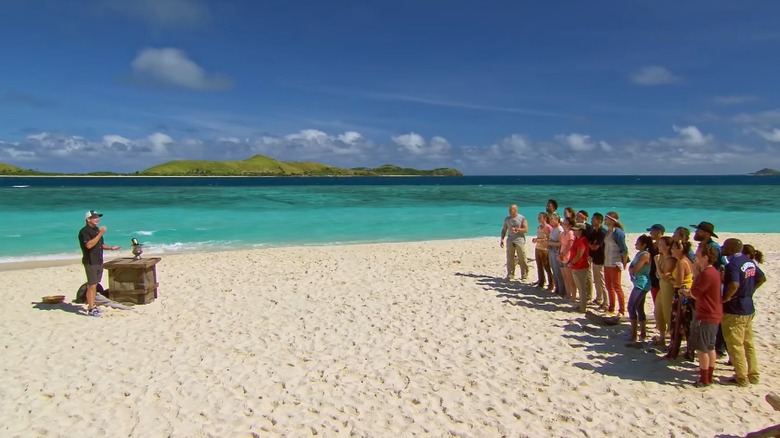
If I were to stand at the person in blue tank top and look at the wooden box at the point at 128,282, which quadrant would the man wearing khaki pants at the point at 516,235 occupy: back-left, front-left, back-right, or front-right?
front-right

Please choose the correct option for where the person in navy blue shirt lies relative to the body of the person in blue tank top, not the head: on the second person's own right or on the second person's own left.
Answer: on the second person's own left

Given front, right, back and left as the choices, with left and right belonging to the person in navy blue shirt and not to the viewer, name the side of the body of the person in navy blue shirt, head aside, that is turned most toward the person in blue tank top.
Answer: front

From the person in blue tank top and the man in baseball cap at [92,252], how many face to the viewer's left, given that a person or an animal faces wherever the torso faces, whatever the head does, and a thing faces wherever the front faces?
1

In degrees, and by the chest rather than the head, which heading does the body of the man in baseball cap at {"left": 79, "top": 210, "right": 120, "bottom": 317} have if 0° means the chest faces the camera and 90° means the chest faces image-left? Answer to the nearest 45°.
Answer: approximately 270°

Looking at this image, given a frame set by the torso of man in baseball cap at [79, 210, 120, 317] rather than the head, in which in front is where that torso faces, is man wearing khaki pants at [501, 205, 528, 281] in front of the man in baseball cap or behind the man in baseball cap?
in front

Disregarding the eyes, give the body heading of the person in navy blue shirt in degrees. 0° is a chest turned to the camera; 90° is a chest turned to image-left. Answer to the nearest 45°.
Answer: approximately 135°

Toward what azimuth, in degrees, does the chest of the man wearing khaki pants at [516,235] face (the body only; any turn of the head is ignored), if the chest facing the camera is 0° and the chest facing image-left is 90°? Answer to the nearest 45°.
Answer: approximately 45°

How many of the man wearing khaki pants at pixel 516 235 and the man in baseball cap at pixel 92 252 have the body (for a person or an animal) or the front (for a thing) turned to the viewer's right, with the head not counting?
1

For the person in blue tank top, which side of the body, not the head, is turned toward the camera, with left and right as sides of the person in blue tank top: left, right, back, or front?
left

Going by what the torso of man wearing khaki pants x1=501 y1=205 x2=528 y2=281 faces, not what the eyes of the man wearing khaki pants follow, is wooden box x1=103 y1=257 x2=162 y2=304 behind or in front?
in front

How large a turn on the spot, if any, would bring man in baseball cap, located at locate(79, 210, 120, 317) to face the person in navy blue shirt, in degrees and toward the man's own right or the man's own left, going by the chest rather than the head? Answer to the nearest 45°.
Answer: approximately 45° to the man's own right

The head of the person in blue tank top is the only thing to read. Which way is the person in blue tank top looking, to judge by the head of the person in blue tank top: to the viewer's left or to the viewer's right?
to the viewer's left

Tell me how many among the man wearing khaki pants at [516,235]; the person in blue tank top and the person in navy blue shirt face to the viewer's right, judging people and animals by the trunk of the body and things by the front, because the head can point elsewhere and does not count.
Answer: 0

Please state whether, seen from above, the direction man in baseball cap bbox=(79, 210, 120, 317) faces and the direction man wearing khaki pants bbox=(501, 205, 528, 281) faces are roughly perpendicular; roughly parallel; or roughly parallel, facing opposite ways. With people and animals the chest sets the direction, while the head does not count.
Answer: roughly parallel, facing opposite ways
